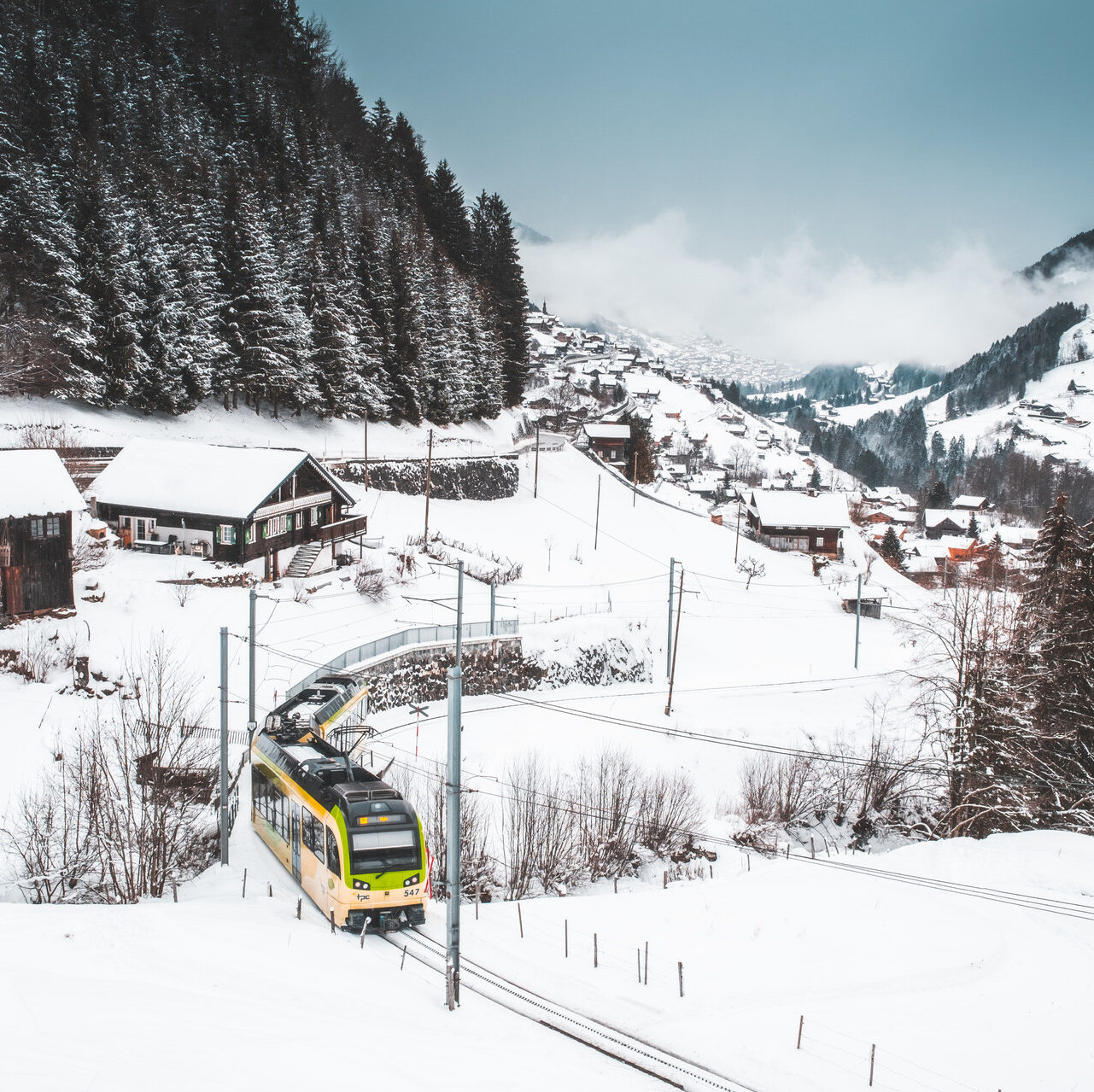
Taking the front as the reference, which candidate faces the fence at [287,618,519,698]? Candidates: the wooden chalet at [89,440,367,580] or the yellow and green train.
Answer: the wooden chalet

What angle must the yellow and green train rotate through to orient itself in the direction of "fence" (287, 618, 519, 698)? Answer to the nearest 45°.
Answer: approximately 135° to its left

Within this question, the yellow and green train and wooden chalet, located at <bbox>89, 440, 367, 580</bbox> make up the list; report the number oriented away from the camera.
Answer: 0

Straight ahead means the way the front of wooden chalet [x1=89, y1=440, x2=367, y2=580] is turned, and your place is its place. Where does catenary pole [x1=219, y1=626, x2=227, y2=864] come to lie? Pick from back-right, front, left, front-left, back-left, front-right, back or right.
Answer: front-right

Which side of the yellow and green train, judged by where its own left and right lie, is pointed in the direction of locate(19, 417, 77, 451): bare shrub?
back

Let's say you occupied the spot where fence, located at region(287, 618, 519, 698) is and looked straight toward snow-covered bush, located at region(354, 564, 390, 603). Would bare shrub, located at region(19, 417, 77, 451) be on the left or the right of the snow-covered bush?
left

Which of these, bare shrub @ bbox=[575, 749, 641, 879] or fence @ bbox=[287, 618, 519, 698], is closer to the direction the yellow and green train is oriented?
the bare shrub

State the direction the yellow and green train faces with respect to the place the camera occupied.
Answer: facing the viewer and to the right of the viewer

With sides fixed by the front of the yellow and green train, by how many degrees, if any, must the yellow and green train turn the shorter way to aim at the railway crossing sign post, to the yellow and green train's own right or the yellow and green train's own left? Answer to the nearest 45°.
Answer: approximately 135° to the yellow and green train's own left

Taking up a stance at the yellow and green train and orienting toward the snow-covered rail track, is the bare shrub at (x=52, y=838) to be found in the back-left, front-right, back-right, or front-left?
back-right

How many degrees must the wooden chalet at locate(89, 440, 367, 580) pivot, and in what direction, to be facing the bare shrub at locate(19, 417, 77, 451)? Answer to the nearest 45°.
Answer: approximately 180°

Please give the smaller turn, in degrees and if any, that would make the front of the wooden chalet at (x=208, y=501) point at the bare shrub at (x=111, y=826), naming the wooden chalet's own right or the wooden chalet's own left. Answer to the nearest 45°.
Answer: approximately 45° to the wooden chalet's own right
